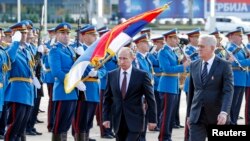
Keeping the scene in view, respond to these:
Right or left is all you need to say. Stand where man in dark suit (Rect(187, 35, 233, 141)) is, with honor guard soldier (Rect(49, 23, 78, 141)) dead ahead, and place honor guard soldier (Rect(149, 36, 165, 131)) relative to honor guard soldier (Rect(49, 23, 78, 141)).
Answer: right

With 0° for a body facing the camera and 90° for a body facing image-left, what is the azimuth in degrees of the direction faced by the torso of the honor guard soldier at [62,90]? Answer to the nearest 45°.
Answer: approximately 315°

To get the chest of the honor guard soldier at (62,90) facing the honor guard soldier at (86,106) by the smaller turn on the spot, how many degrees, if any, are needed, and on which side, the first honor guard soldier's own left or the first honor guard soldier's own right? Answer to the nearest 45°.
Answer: approximately 90° to the first honor guard soldier's own left
